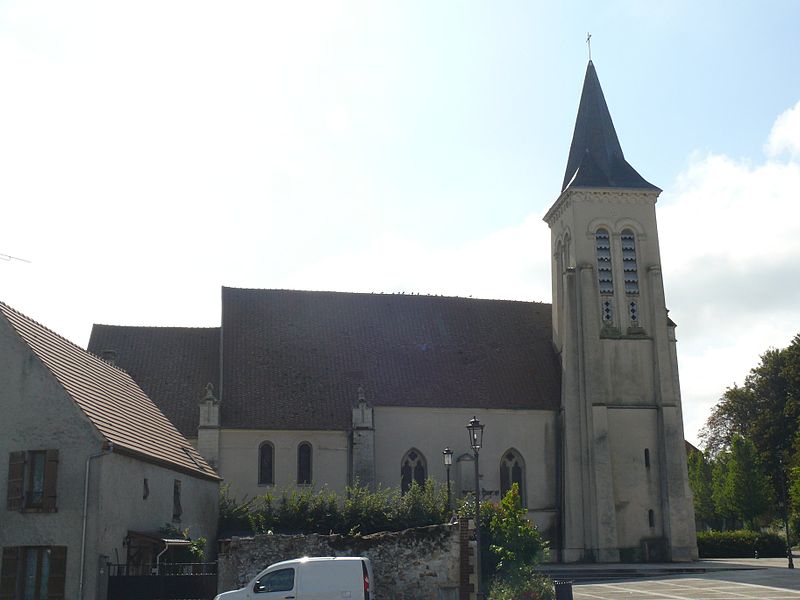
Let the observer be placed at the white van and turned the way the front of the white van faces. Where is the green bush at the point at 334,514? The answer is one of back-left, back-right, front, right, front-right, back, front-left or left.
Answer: right

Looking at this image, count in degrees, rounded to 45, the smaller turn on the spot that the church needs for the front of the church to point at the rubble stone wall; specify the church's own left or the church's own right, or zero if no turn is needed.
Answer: approximately 90° to the church's own right

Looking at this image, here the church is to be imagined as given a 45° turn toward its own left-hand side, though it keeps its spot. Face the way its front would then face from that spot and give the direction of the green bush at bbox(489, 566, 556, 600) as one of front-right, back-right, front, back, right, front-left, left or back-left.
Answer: back-right

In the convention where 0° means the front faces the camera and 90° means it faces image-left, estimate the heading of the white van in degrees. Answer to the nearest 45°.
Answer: approximately 90°

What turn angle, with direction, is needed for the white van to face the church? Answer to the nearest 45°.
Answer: approximately 90° to its right

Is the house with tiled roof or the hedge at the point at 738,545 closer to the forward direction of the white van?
the house with tiled roof

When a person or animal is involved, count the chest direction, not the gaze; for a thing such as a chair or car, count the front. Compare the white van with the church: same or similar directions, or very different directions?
very different directions

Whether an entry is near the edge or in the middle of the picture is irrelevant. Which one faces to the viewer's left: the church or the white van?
the white van

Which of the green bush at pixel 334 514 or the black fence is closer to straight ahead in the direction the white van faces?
the black fence

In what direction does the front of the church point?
to the viewer's right

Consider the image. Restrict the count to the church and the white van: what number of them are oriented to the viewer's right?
1

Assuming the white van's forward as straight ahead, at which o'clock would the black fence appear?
The black fence is roughly at 1 o'clock from the white van.
